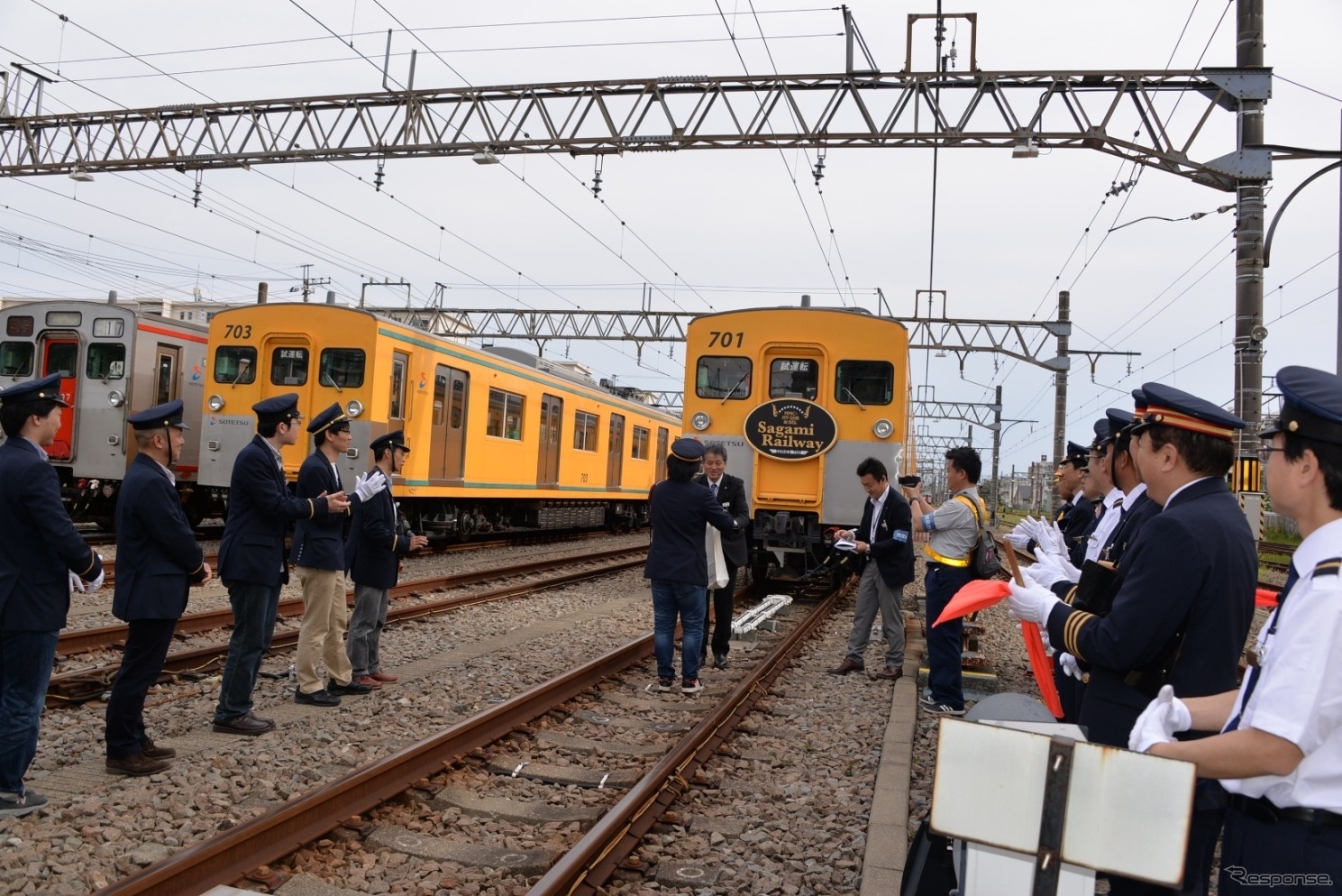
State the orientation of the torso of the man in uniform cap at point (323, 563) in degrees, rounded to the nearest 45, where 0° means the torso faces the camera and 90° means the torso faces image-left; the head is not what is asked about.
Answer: approximately 270°

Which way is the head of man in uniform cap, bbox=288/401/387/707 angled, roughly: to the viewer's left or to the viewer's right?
to the viewer's right

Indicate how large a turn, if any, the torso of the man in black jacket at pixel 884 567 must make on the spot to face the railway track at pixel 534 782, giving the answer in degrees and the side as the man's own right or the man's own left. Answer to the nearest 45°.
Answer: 0° — they already face it

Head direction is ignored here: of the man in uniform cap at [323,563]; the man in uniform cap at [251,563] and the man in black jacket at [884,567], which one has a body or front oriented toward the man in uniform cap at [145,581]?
the man in black jacket

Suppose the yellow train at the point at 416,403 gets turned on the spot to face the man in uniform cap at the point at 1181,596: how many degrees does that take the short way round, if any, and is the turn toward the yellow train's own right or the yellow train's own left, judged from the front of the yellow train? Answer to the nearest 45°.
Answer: approximately 45° to the yellow train's own left

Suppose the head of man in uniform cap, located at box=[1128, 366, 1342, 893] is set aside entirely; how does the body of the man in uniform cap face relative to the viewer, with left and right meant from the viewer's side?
facing to the left of the viewer

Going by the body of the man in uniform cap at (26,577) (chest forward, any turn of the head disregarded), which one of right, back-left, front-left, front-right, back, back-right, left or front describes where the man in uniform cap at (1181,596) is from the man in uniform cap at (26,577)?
front-right

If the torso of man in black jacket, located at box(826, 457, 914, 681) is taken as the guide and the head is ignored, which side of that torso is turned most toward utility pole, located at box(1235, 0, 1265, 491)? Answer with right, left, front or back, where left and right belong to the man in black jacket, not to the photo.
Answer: back

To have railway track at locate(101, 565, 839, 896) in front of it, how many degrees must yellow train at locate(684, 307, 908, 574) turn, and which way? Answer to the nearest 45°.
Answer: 0° — it already faces it

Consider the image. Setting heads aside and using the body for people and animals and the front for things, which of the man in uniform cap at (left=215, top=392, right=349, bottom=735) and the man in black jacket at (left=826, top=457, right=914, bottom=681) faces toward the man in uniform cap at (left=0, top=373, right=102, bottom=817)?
the man in black jacket

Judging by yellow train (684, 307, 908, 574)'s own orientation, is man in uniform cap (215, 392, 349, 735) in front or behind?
in front

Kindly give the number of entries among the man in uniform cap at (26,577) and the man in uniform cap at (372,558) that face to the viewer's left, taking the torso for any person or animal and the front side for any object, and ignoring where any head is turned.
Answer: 0

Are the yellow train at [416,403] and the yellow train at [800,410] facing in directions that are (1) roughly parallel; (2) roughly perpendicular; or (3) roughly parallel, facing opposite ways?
roughly parallel

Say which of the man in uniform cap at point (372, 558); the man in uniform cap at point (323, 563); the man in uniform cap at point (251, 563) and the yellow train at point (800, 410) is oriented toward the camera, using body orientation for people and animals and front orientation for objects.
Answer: the yellow train

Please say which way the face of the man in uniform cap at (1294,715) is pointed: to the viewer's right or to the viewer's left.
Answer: to the viewer's left

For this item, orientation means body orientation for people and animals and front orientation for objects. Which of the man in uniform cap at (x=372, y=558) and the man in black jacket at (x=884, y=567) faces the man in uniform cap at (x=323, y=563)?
the man in black jacket

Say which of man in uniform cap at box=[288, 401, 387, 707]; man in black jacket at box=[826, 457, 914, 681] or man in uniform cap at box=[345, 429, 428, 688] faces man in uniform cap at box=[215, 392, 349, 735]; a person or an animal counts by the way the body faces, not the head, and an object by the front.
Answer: the man in black jacket

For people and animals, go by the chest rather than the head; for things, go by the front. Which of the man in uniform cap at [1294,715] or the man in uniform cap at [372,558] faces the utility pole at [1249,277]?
the man in uniform cap at [372,558]

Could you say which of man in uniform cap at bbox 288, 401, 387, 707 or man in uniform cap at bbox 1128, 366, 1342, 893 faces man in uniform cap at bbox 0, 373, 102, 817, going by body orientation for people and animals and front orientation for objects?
man in uniform cap at bbox 1128, 366, 1342, 893

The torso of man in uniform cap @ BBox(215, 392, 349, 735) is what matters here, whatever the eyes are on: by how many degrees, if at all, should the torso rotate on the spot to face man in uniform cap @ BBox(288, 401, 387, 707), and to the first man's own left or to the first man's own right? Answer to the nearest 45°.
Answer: approximately 45° to the first man's own left

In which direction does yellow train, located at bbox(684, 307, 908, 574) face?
toward the camera

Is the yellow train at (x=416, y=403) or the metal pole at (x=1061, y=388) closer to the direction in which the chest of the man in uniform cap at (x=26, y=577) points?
the metal pole
